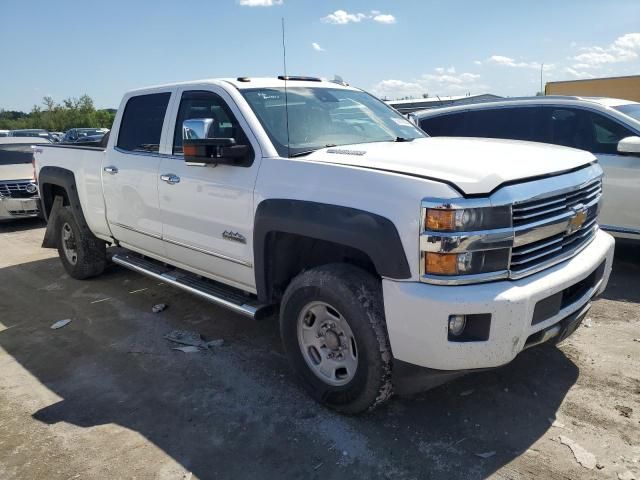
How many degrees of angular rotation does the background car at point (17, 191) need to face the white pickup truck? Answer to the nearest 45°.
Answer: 0° — it already faces it

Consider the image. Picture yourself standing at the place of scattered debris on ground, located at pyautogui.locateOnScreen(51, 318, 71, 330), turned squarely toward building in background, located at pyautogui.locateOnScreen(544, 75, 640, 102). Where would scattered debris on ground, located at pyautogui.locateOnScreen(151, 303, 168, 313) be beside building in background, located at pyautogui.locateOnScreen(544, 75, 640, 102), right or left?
right

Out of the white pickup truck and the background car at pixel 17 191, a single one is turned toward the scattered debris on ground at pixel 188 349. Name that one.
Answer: the background car

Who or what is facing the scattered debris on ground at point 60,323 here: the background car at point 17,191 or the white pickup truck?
the background car

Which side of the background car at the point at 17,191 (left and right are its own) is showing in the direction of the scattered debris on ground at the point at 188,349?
front

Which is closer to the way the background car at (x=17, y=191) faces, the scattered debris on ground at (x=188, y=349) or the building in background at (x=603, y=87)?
the scattered debris on ground

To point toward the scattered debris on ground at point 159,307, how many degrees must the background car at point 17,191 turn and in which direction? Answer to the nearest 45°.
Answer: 0° — it already faces it

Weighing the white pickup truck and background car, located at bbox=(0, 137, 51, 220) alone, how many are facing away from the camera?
0

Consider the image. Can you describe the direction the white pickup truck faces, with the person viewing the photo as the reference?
facing the viewer and to the right of the viewer

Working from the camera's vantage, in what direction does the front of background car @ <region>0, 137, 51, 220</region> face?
facing the viewer

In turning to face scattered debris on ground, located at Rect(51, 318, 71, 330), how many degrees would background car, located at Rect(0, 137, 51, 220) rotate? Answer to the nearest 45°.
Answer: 0° — it already faces it

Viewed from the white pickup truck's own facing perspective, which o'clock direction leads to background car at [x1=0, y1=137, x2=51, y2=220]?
The background car is roughly at 6 o'clock from the white pickup truck.

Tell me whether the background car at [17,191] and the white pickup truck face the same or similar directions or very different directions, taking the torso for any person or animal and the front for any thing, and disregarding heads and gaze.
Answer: same or similar directions

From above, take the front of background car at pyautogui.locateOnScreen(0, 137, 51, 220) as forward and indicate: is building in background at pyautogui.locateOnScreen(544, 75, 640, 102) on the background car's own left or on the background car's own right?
on the background car's own left

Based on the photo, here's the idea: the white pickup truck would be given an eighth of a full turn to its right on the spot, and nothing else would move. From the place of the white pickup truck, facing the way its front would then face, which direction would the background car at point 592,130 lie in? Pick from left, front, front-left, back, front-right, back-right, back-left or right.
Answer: back-left
